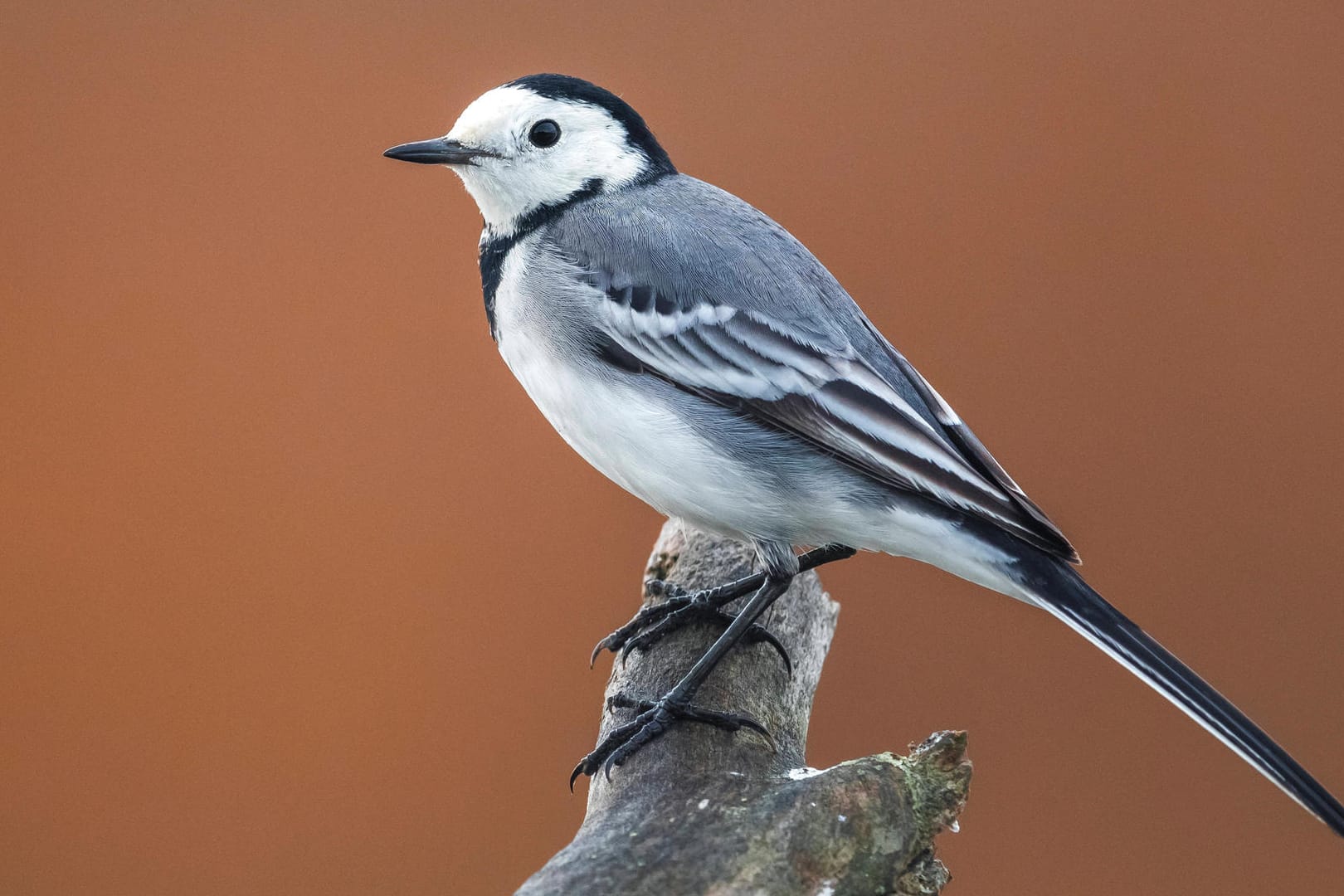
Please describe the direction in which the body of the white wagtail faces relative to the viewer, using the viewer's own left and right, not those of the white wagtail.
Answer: facing to the left of the viewer
